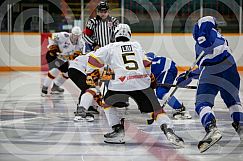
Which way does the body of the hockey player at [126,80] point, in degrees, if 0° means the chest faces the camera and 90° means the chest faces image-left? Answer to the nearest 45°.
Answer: approximately 180°

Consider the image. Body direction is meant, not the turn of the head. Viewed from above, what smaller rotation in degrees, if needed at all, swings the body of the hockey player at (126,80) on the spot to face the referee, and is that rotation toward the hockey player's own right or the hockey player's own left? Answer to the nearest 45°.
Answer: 0° — they already face them

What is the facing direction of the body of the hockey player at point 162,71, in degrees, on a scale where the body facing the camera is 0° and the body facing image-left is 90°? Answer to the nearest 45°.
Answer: approximately 90°

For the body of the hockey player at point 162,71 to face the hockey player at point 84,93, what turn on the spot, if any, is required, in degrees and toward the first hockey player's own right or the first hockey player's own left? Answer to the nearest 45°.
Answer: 0° — they already face them

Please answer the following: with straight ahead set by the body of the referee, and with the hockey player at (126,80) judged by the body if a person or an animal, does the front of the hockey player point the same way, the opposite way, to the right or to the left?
the opposite way

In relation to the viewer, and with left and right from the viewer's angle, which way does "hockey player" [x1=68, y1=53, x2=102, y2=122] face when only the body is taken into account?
facing to the right of the viewer

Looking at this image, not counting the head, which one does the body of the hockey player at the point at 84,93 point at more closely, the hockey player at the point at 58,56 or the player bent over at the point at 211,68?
the player bent over

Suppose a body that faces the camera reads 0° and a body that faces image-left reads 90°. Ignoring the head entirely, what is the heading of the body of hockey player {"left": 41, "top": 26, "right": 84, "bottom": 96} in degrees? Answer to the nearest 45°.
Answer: approximately 315°
